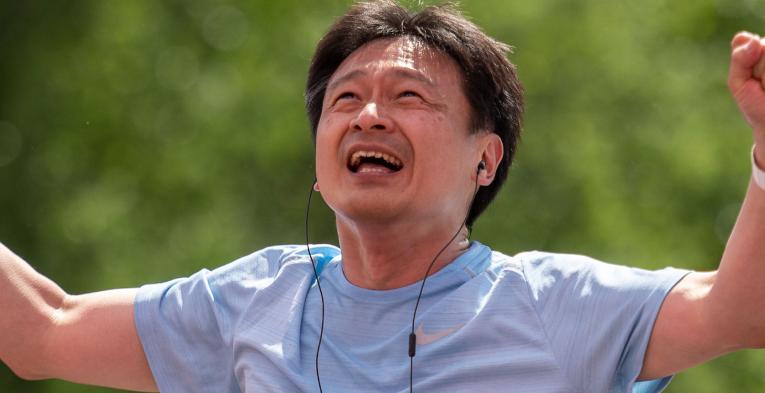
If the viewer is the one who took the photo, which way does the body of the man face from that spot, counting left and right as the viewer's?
facing the viewer
